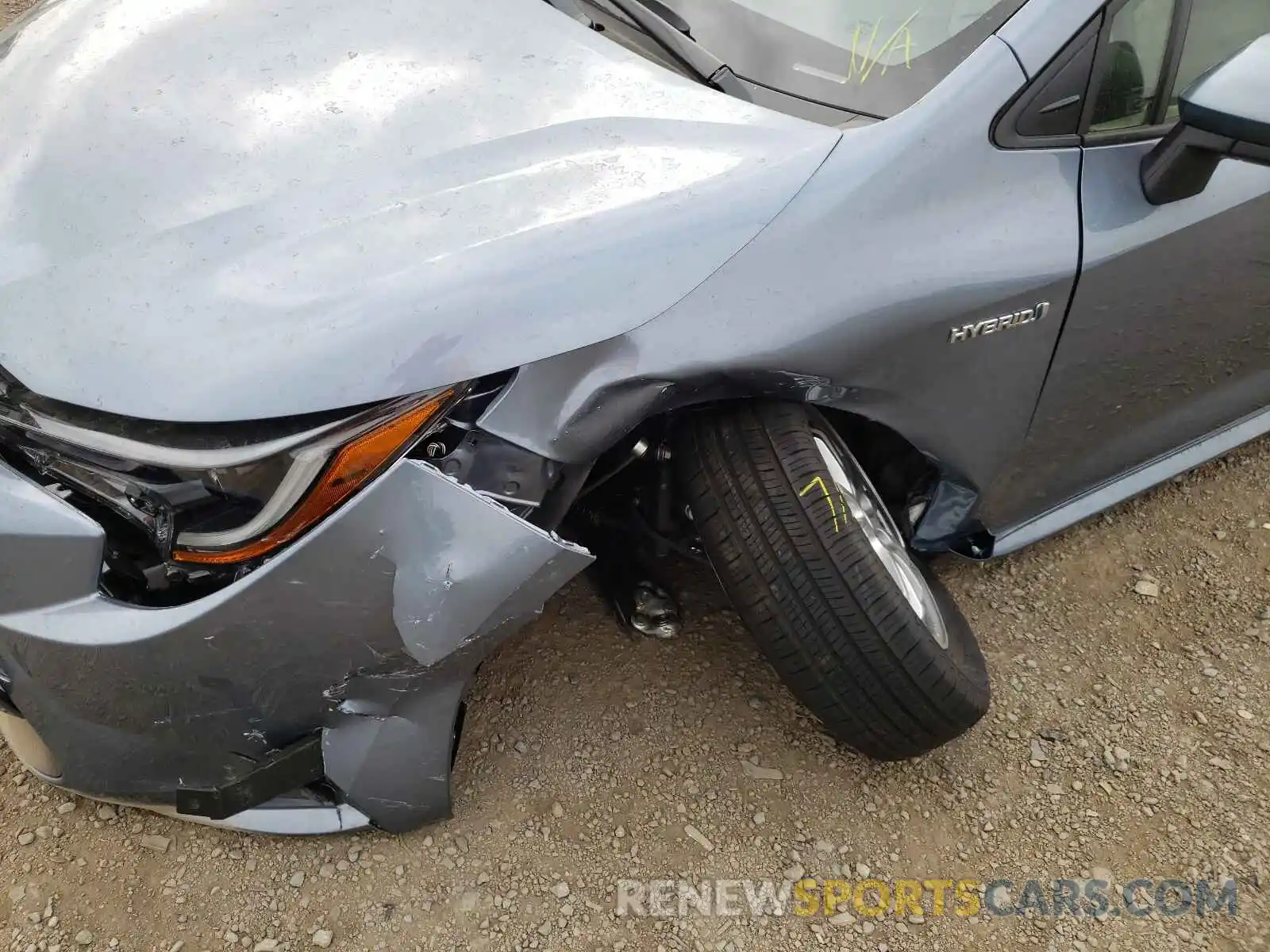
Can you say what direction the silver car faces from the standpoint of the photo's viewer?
facing the viewer and to the left of the viewer
